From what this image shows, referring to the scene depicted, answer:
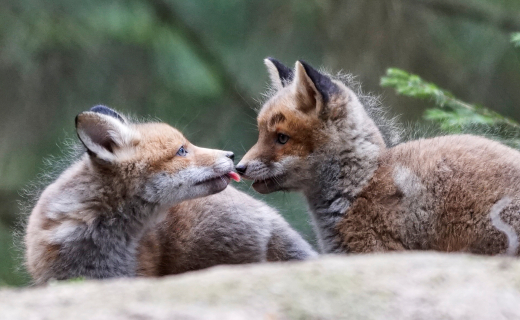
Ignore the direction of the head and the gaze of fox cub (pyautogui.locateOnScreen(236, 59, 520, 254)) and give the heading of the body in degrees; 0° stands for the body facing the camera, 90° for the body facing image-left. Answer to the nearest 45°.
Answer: approximately 90°
